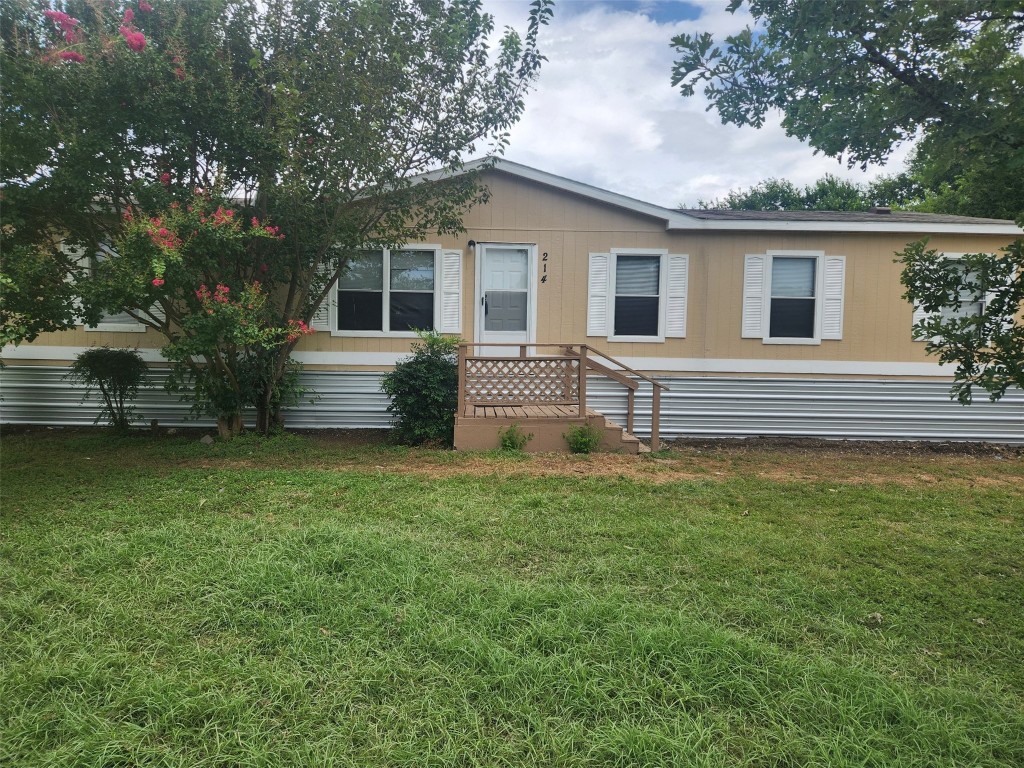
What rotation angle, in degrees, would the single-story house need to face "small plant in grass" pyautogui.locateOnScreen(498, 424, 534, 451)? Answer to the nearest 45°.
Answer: approximately 45° to its right

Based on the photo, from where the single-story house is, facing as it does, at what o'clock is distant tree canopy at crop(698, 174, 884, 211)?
The distant tree canopy is roughly at 7 o'clock from the single-story house.

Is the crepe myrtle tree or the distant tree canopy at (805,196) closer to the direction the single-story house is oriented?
the crepe myrtle tree

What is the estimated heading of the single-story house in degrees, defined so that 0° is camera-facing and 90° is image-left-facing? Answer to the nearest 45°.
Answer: approximately 0°
